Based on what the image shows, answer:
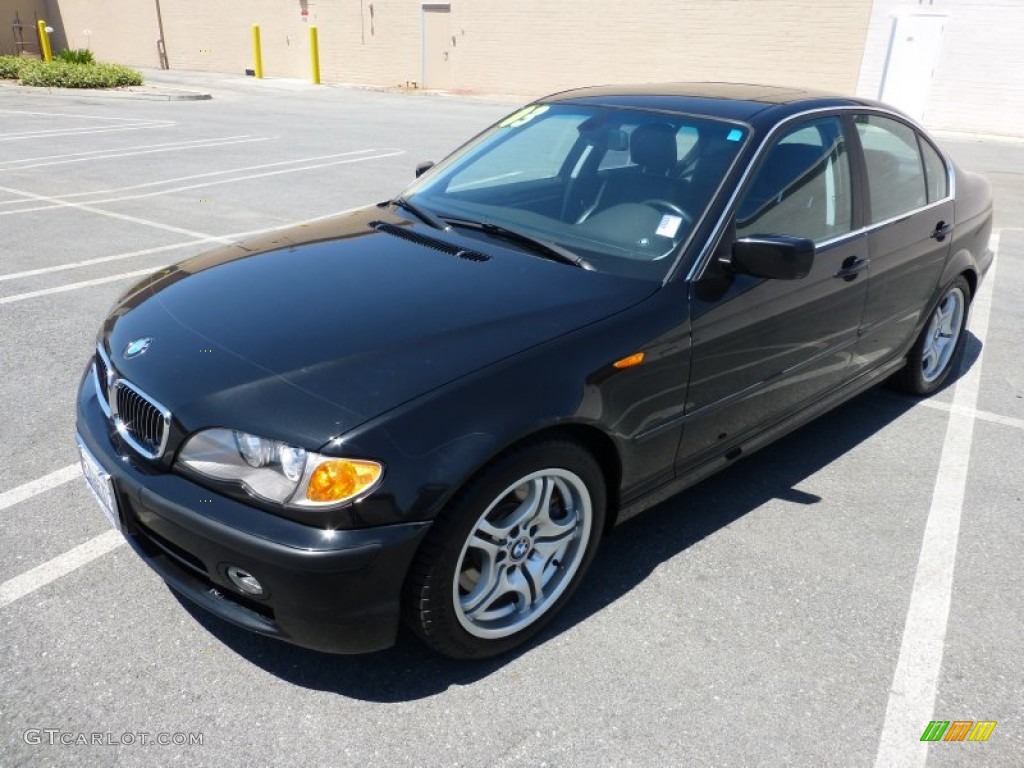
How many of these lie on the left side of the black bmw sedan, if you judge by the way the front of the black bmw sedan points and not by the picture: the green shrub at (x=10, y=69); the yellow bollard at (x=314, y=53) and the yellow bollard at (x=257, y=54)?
0

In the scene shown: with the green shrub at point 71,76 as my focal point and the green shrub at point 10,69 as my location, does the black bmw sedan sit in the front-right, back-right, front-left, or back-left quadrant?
front-right

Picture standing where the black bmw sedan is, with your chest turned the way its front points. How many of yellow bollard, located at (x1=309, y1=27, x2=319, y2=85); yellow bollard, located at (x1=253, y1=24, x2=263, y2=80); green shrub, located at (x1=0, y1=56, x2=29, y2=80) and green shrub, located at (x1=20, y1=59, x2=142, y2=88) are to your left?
0

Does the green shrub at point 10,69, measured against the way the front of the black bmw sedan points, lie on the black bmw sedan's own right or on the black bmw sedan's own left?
on the black bmw sedan's own right

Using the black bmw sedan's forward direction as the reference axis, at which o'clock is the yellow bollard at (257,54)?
The yellow bollard is roughly at 4 o'clock from the black bmw sedan.

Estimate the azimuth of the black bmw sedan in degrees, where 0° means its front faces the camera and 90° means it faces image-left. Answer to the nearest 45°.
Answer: approximately 45°

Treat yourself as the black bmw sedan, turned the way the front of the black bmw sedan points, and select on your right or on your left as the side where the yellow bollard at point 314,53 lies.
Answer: on your right

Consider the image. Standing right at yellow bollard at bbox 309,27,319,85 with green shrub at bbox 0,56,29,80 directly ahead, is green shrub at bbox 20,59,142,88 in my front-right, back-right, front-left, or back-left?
front-left

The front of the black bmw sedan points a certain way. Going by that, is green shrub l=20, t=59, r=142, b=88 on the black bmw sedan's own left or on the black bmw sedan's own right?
on the black bmw sedan's own right
